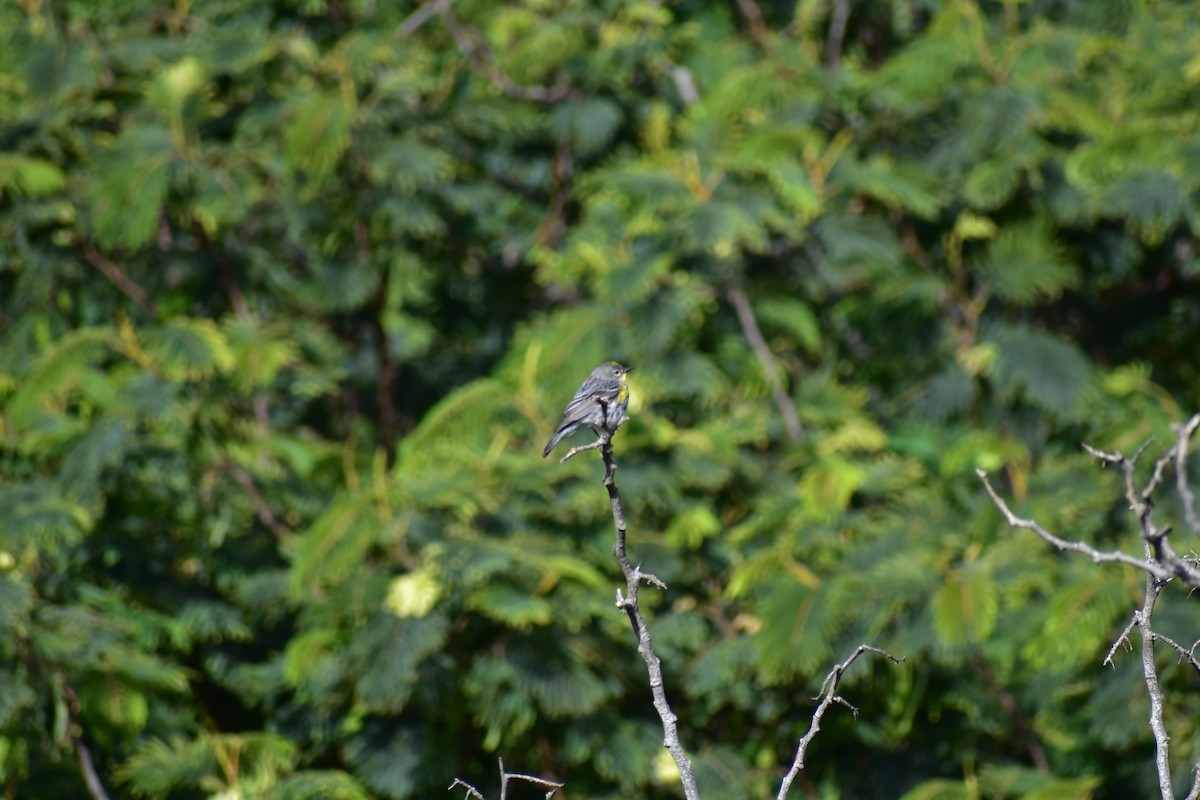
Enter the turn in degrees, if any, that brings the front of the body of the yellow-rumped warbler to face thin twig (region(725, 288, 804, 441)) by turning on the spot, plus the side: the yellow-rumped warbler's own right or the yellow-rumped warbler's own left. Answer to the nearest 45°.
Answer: approximately 45° to the yellow-rumped warbler's own left

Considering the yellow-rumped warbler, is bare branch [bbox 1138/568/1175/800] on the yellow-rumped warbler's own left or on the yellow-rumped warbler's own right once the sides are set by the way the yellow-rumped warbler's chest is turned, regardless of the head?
on the yellow-rumped warbler's own right

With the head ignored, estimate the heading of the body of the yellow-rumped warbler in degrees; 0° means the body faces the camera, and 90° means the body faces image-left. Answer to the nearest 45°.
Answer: approximately 270°
